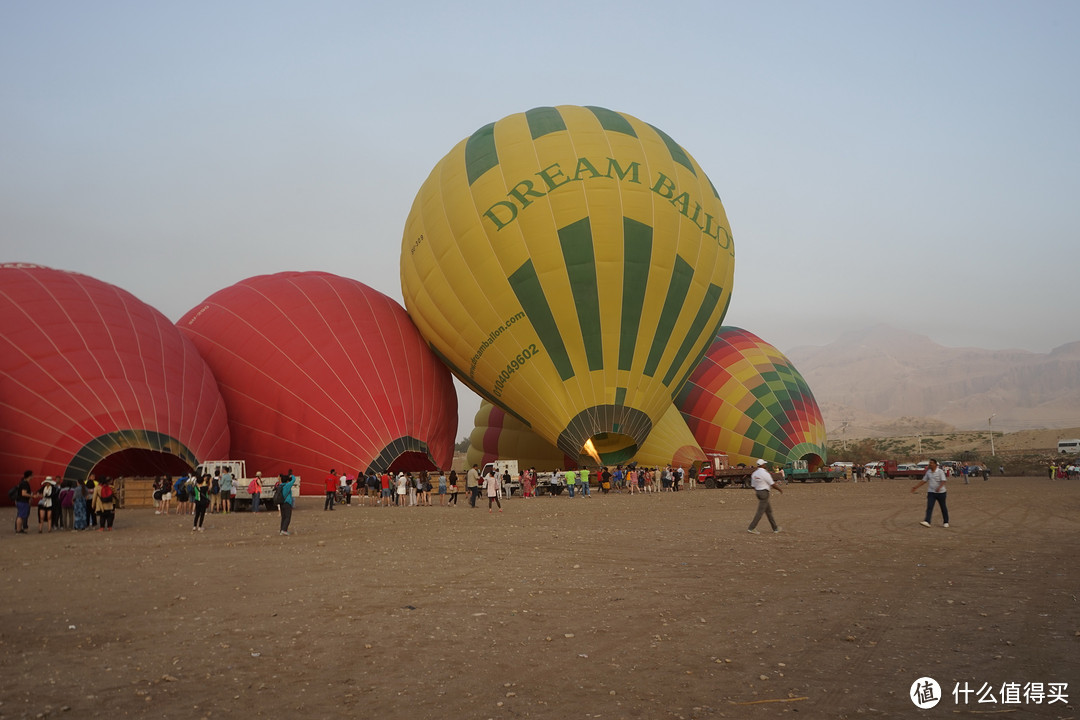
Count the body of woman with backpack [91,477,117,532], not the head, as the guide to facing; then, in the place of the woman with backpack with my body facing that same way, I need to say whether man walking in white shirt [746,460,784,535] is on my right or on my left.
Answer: on my right

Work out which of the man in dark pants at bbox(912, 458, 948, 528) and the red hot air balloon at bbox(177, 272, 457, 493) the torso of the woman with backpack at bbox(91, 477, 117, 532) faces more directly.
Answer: the red hot air balloon

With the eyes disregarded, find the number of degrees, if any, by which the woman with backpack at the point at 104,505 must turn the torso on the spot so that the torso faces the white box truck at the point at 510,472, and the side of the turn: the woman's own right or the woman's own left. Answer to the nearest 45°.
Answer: approximately 45° to the woman's own right

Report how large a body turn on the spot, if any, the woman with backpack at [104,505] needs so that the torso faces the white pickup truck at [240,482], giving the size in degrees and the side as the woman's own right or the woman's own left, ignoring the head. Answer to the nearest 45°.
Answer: approximately 45° to the woman's own right

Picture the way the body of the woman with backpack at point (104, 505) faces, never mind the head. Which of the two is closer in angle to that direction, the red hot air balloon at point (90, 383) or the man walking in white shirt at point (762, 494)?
the red hot air balloon

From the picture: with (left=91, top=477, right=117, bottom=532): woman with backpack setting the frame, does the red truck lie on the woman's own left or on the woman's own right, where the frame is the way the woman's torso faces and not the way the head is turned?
on the woman's own right

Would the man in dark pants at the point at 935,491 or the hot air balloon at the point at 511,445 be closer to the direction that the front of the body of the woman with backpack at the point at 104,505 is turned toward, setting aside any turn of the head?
the hot air balloon

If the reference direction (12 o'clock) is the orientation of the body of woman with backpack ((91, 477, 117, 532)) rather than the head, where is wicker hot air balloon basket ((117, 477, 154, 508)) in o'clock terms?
The wicker hot air balloon basket is roughly at 12 o'clock from the woman with backpack.

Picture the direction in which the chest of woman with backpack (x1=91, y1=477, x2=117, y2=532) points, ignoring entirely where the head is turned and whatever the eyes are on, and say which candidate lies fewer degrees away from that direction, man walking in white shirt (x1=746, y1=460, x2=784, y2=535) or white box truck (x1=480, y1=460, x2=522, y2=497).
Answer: the white box truck

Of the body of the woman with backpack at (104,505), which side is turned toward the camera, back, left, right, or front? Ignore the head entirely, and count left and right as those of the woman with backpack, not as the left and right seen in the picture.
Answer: back
